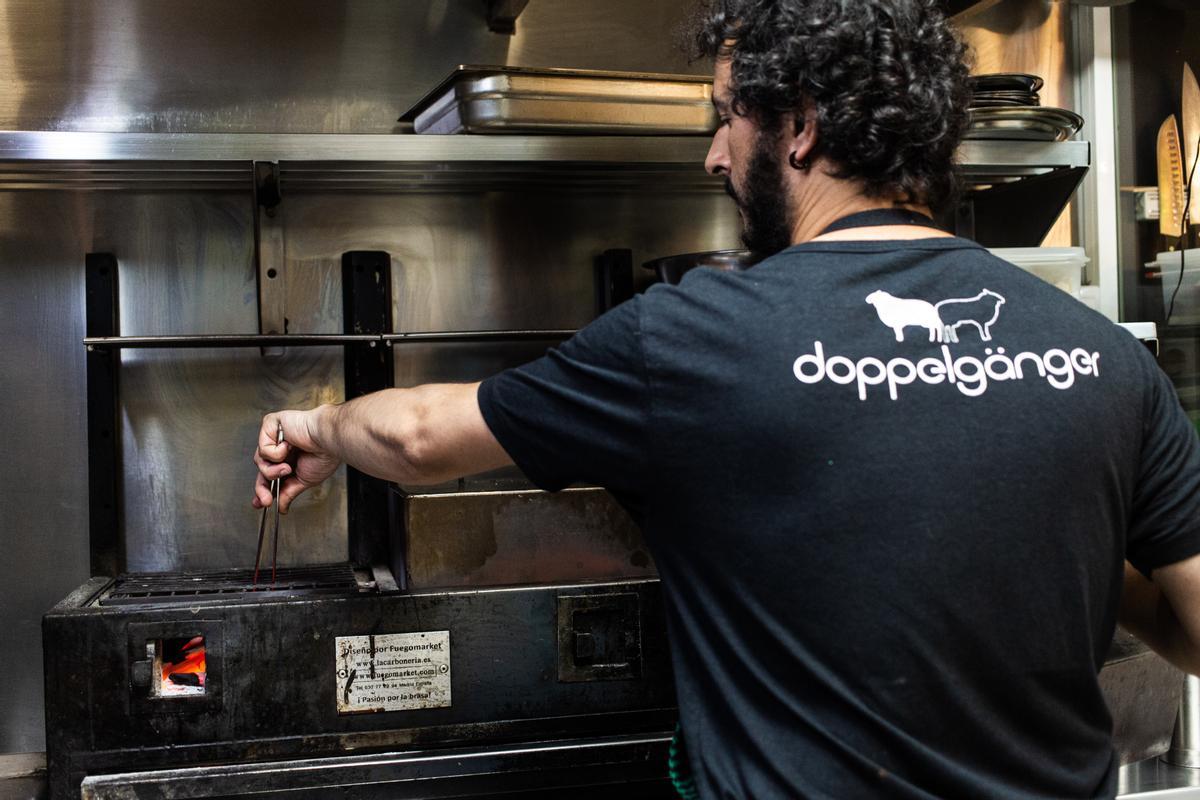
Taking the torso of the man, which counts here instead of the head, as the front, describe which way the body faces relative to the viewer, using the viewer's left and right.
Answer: facing away from the viewer and to the left of the viewer

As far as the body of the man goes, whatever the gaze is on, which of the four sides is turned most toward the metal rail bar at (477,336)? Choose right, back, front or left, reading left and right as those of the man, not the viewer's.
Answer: front

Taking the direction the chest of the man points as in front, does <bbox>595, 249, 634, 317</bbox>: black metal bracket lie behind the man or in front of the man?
in front

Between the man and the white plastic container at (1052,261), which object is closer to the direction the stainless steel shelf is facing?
the man

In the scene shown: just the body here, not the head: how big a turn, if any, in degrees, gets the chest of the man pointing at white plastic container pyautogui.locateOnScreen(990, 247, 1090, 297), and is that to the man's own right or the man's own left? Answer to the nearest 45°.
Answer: approximately 90° to the man's own right

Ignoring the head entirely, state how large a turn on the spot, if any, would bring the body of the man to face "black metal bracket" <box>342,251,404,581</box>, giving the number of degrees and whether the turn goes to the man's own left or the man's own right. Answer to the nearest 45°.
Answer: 0° — they already face it

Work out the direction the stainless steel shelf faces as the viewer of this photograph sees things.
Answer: facing the viewer

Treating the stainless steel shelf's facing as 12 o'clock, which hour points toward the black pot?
The black pot is roughly at 9 o'clock from the stainless steel shelf.

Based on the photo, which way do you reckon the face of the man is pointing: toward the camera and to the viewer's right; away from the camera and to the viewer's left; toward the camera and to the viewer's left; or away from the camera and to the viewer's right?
away from the camera and to the viewer's left

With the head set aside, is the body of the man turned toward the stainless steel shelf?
yes
